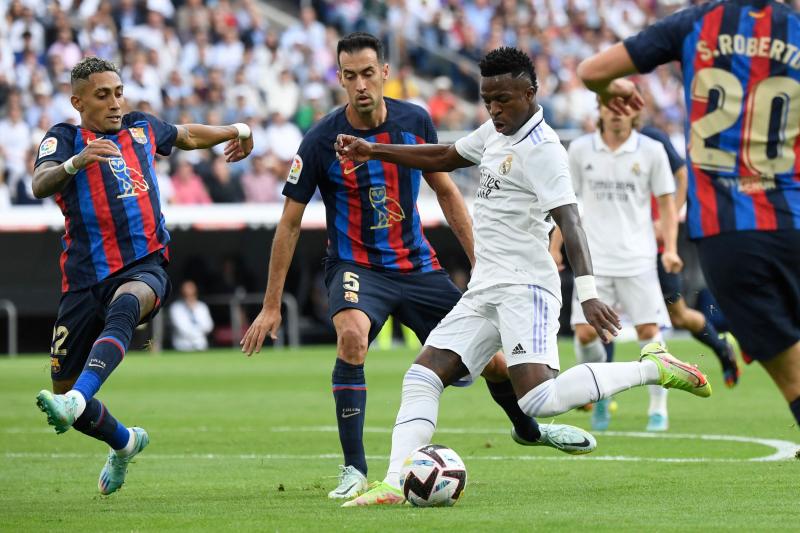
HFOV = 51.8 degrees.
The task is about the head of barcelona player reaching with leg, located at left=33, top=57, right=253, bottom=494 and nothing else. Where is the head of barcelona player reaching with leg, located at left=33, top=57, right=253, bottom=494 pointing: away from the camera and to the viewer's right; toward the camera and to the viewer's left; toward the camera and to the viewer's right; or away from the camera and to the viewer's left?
toward the camera and to the viewer's right

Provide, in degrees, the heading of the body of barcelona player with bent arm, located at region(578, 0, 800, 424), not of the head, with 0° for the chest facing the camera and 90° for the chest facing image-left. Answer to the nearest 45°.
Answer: approximately 180°

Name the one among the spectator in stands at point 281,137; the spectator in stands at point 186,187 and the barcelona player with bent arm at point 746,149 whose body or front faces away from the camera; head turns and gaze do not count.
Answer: the barcelona player with bent arm

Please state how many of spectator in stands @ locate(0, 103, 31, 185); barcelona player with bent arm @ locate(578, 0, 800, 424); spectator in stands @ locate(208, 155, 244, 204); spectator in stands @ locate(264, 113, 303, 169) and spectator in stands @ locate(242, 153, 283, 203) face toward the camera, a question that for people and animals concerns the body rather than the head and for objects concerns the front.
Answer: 4

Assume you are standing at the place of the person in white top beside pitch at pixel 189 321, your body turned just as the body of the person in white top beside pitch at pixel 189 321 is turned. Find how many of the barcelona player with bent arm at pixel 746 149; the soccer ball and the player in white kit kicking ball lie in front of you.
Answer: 3

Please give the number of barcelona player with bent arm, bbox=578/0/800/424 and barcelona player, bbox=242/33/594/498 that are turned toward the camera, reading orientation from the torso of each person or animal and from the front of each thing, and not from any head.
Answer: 1
